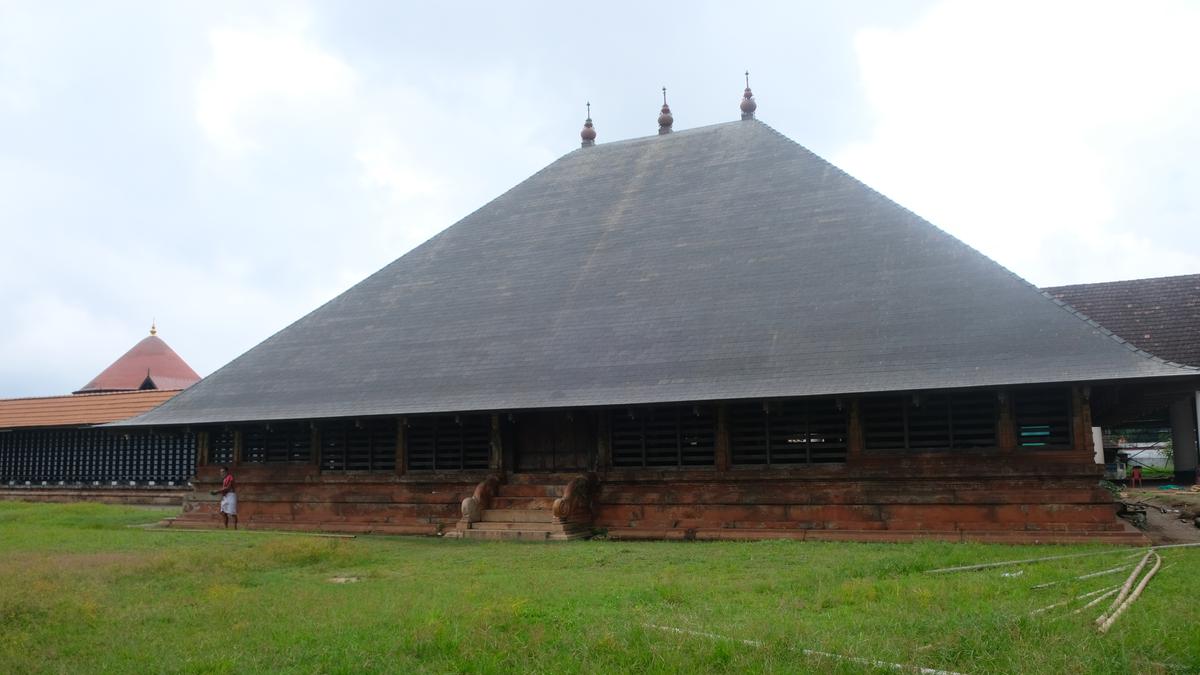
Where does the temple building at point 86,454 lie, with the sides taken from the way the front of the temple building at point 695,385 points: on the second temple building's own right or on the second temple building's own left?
on the second temple building's own right

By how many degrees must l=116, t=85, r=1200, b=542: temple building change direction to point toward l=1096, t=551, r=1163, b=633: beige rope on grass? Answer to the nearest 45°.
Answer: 0° — it already faces it

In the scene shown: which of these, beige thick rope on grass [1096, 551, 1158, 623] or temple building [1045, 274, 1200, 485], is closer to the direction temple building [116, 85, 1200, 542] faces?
the beige thick rope on grass

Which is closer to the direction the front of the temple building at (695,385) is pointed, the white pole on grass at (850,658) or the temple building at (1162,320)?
the white pole on grass

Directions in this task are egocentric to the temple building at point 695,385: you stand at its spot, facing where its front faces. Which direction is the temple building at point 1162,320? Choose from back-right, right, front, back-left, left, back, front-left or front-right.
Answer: back-left

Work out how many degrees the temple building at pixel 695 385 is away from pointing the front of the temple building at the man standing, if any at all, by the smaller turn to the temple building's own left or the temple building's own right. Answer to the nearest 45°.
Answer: approximately 90° to the temple building's own right

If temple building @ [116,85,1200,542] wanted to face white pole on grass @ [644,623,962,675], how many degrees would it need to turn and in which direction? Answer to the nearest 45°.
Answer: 0° — it already faces it

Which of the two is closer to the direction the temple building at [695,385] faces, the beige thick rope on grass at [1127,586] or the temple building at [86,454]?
the beige thick rope on grass

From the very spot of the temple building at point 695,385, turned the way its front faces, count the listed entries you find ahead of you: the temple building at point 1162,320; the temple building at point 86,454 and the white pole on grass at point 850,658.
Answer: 1

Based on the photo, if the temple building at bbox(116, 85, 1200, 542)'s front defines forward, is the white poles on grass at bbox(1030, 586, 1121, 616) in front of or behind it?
in front

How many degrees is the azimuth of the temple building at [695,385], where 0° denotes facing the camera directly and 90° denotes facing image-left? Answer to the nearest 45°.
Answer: approximately 0°
